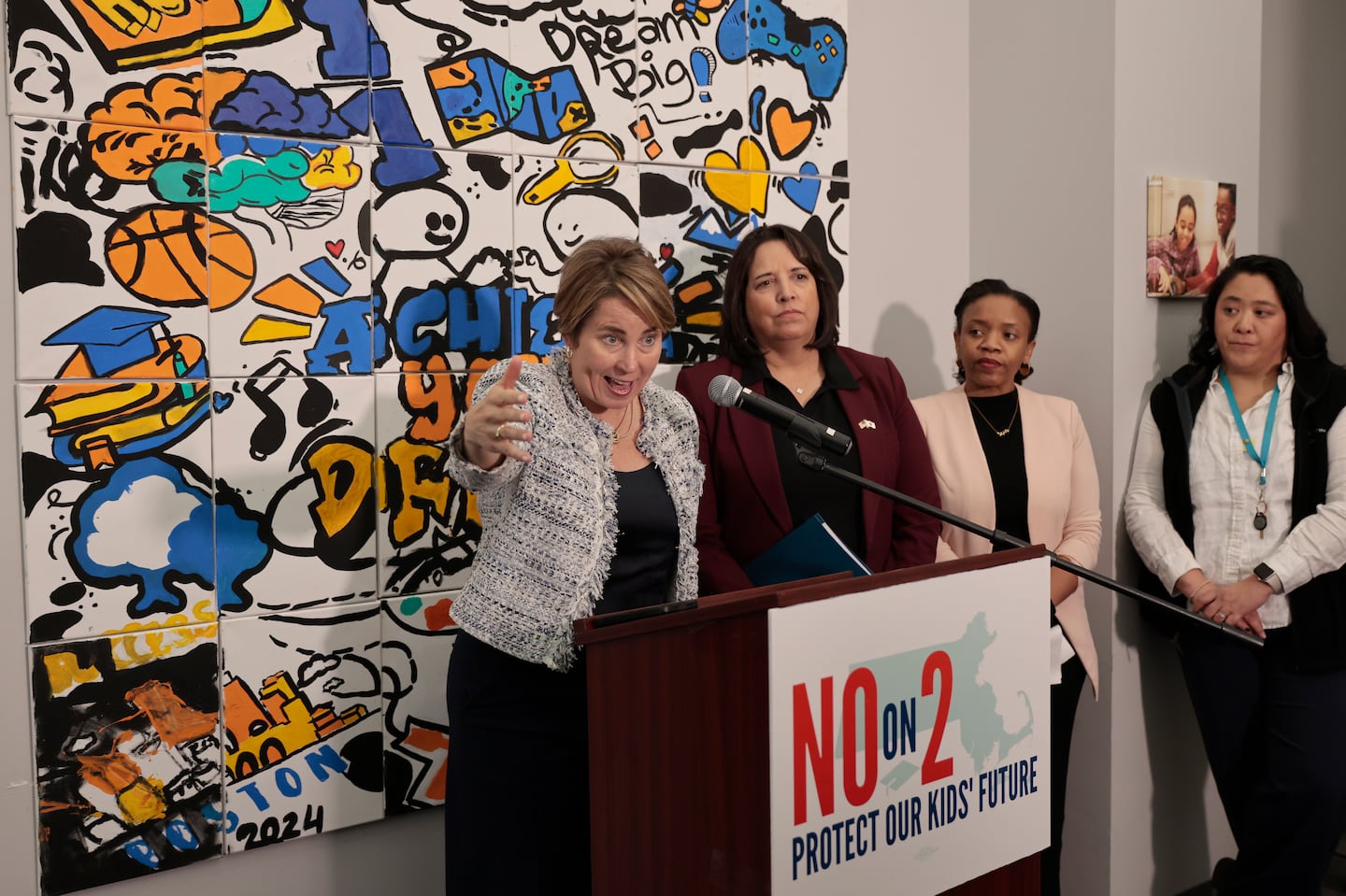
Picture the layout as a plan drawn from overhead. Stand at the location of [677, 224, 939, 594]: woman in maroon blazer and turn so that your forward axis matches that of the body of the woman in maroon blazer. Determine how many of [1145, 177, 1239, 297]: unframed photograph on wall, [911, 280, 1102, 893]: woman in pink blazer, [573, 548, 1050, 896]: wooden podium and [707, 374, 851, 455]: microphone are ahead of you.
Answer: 2

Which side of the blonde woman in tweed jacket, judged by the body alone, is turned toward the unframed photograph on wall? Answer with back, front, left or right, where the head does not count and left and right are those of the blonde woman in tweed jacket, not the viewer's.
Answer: left

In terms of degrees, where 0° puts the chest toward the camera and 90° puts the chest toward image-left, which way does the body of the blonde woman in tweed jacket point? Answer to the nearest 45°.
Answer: approximately 315°

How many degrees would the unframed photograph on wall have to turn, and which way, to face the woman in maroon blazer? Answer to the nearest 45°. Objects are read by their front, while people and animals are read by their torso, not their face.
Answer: approximately 90° to its right

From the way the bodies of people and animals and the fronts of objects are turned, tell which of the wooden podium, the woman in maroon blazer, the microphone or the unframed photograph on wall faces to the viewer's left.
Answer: the microphone

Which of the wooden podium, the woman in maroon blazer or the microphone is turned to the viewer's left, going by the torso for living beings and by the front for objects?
the microphone

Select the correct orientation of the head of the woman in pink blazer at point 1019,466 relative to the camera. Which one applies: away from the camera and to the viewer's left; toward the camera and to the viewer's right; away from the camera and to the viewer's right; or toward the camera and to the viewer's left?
toward the camera and to the viewer's left

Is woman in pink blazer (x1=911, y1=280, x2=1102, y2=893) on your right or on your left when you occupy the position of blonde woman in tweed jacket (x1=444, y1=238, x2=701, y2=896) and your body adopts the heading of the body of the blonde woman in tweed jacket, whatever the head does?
on your left

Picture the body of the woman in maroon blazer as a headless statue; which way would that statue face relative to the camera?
toward the camera

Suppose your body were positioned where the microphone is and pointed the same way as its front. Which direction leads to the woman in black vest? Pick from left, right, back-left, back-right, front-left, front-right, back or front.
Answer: back-right

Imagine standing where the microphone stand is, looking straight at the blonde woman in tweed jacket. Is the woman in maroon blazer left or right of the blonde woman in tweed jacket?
right

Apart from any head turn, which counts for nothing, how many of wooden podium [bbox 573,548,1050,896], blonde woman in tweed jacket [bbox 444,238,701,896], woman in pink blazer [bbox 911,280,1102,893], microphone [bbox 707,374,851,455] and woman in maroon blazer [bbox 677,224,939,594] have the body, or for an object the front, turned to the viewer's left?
1

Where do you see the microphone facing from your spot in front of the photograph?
facing to the left of the viewer

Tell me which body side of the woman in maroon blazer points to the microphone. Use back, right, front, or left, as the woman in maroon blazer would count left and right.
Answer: front

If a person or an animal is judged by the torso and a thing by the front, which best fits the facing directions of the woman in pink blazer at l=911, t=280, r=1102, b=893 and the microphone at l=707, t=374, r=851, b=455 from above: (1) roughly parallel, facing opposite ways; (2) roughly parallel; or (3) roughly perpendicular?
roughly perpendicular
